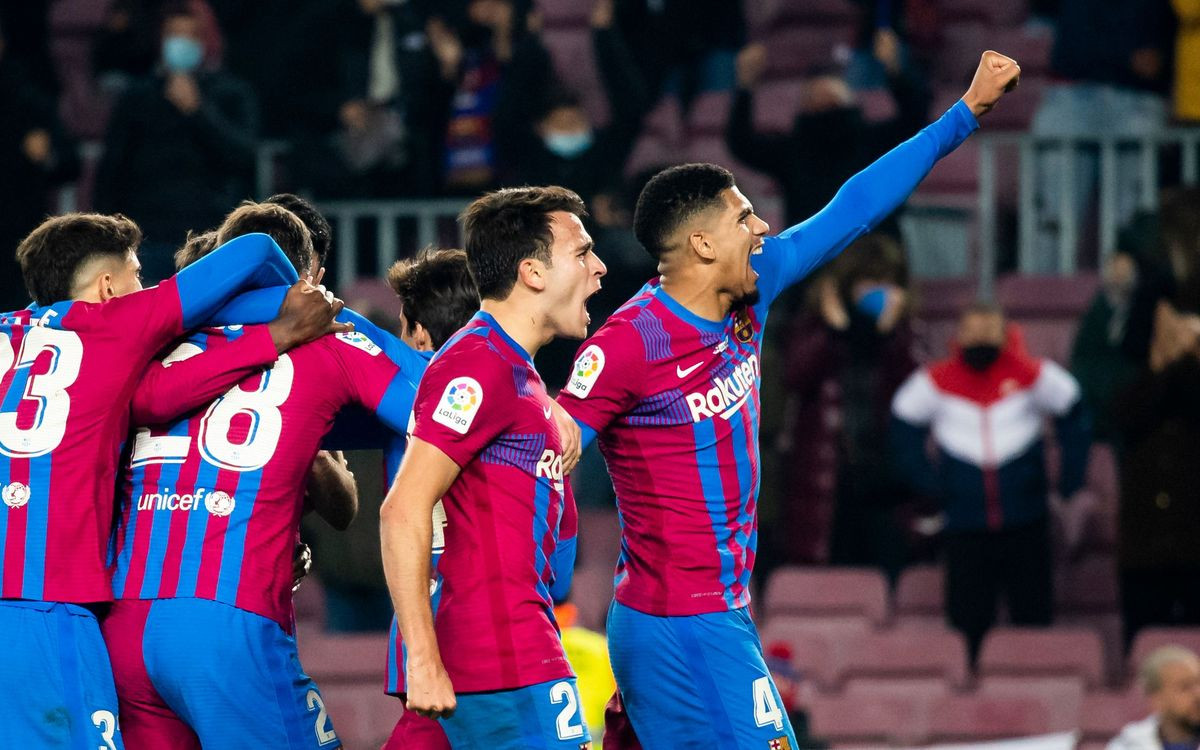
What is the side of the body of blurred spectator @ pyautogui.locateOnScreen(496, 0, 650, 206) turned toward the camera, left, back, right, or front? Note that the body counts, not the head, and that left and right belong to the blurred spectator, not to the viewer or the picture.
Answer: front

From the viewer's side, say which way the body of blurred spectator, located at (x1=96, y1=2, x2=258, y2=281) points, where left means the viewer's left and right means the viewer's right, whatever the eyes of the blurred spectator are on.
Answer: facing the viewer

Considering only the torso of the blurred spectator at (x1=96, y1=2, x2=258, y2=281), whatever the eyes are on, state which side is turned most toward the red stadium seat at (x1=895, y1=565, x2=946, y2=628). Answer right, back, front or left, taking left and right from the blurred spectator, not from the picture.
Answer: left

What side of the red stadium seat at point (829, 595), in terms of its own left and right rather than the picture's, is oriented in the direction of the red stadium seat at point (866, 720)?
front

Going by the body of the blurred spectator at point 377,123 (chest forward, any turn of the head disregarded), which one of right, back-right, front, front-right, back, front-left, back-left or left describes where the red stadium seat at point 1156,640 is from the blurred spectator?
front-left

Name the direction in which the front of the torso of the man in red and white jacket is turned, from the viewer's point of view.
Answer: toward the camera
